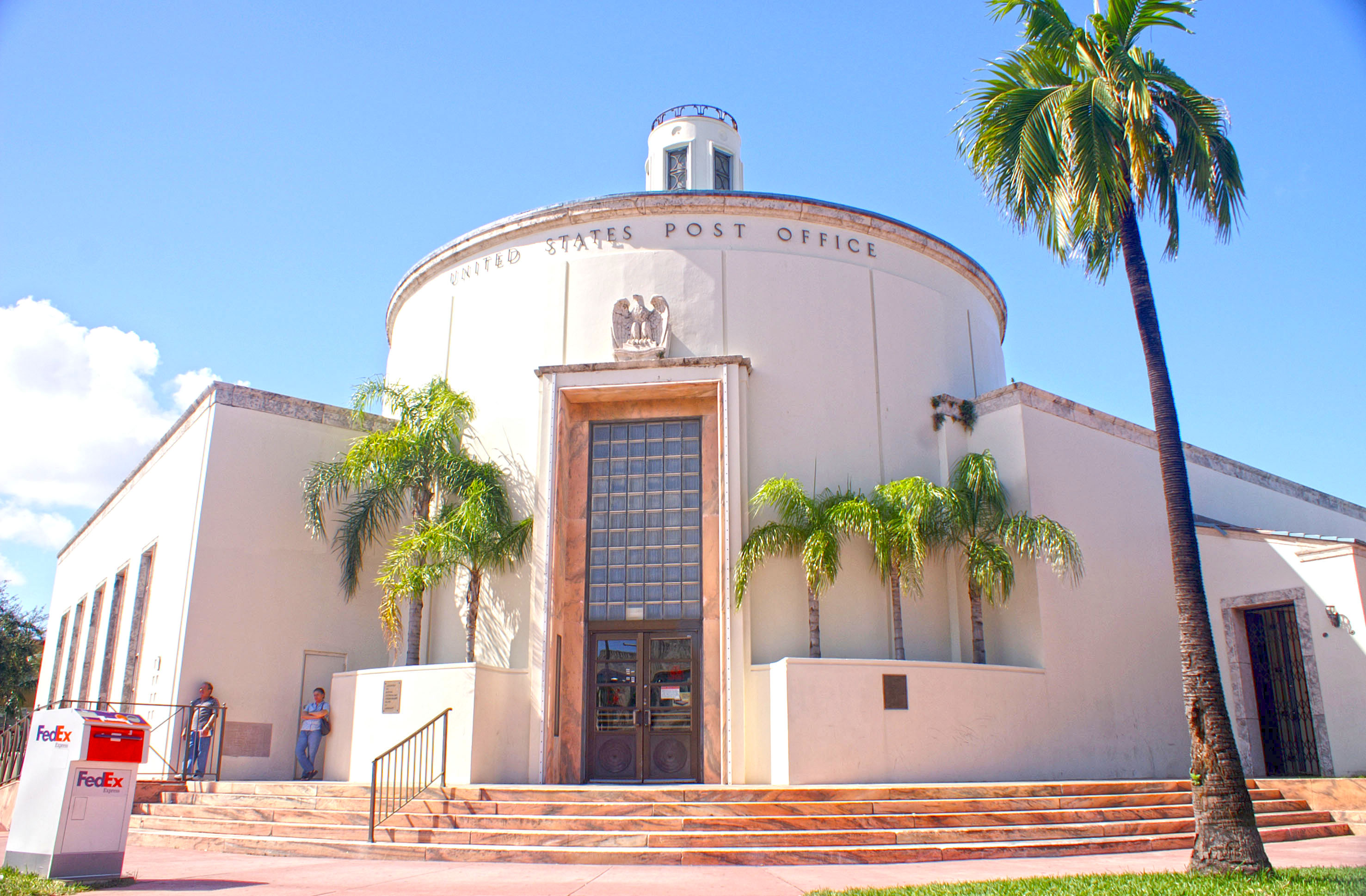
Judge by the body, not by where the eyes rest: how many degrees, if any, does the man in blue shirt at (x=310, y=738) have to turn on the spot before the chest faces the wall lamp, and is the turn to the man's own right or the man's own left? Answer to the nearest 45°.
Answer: approximately 135° to the man's own left

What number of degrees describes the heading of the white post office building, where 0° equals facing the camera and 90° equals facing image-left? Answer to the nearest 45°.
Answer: approximately 0°

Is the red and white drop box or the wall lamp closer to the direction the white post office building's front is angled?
the red and white drop box

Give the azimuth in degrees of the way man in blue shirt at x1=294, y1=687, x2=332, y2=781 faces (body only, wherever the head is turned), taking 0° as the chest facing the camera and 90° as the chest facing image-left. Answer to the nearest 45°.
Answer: approximately 45°

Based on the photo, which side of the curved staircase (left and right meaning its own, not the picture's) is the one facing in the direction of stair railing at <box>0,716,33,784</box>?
right

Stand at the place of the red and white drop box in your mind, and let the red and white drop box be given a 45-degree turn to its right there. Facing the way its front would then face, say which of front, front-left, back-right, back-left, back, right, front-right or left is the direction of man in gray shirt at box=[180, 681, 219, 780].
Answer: back

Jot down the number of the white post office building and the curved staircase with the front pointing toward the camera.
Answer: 2

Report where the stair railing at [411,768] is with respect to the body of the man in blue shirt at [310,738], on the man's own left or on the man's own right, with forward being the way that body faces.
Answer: on the man's own left

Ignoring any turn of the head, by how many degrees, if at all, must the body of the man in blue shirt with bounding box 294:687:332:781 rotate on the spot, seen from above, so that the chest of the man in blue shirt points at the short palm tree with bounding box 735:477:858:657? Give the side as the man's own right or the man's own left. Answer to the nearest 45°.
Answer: approximately 90° to the man's own left

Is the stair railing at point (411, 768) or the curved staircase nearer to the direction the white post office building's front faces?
the curved staircase
